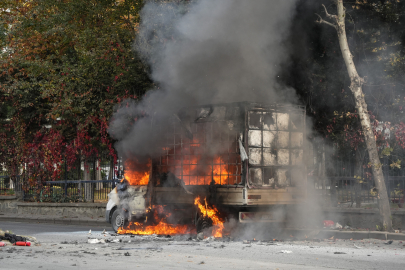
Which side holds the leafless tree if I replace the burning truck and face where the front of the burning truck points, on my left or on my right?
on my right

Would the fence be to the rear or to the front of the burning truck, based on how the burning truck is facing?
to the front

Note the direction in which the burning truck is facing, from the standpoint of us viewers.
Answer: facing away from the viewer and to the left of the viewer

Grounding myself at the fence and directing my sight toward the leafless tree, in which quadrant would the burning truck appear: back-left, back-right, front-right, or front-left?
front-right

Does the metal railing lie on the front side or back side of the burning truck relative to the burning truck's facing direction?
on the front side

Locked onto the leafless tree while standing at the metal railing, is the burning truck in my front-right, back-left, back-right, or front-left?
front-right

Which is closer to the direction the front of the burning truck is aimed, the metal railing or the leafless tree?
the metal railing
